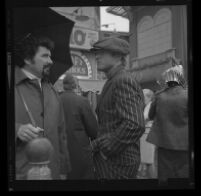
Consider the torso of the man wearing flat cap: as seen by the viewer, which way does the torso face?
to the viewer's left

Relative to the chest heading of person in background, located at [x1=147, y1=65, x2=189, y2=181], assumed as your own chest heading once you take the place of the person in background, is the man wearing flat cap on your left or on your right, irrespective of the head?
on your left

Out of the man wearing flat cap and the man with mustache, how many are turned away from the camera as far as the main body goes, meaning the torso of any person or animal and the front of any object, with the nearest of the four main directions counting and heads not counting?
0

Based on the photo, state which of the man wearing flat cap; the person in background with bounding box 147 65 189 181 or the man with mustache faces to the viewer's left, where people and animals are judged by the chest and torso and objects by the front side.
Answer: the man wearing flat cap

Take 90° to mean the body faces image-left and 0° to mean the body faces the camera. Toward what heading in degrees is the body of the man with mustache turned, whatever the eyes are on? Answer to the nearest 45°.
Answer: approximately 315°

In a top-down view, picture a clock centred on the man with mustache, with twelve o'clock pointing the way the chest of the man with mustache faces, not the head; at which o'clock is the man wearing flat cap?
The man wearing flat cap is roughly at 11 o'clock from the man with mustache.

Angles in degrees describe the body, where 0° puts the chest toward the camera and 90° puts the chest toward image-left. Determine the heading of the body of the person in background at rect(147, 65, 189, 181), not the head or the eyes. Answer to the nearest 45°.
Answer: approximately 180°

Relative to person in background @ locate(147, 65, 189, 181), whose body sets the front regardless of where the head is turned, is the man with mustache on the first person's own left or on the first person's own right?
on the first person's own left

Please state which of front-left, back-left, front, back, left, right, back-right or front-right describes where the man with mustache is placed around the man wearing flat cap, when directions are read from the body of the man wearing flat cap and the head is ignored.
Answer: front

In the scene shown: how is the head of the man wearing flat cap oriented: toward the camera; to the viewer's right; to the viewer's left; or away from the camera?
to the viewer's left

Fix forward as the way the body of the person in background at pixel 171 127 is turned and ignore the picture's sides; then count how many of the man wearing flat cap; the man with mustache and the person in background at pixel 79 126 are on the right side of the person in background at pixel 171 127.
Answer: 0

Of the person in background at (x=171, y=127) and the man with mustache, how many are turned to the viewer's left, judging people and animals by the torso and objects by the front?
0

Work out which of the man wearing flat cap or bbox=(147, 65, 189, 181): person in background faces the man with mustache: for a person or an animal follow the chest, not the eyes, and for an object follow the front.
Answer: the man wearing flat cap

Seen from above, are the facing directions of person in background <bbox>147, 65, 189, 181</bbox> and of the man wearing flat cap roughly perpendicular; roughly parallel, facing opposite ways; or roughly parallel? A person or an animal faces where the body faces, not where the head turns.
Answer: roughly perpendicular

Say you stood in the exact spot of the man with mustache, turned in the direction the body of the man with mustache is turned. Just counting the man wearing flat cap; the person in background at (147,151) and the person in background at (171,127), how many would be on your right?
0
